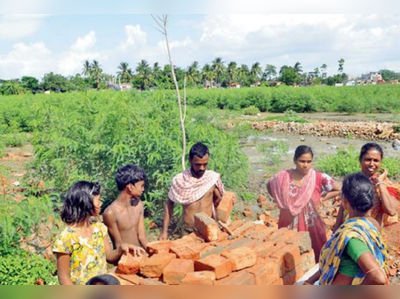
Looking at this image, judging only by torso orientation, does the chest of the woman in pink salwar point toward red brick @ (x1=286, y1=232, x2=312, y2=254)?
yes

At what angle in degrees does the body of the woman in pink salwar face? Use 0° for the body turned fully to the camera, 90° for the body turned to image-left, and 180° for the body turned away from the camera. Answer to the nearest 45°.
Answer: approximately 0°

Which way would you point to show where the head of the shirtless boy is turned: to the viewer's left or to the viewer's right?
to the viewer's right

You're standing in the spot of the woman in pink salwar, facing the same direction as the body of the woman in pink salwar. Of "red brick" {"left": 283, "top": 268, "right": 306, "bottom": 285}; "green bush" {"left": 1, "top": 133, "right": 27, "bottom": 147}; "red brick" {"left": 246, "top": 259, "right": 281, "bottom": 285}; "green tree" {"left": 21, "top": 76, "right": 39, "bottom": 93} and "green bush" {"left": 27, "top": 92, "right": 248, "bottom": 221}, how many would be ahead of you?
2

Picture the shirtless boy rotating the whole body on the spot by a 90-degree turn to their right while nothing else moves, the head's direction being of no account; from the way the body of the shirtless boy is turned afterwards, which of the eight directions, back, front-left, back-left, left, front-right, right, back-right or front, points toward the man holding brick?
back

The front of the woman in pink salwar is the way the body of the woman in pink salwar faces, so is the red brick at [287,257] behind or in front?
in front

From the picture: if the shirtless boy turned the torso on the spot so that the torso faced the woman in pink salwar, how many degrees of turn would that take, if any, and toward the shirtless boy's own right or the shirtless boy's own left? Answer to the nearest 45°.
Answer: approximately 45° to the shirtless boy's own left

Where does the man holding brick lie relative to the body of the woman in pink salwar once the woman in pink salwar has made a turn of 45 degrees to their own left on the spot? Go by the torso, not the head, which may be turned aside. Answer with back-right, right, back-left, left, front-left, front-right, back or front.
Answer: back-right

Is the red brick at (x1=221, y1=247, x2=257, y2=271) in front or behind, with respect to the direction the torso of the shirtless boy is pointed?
in front

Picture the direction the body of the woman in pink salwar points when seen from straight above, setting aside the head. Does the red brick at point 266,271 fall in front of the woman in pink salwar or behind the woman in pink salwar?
in front

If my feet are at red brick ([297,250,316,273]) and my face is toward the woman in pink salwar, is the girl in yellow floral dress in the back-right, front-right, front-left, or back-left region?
back-left
